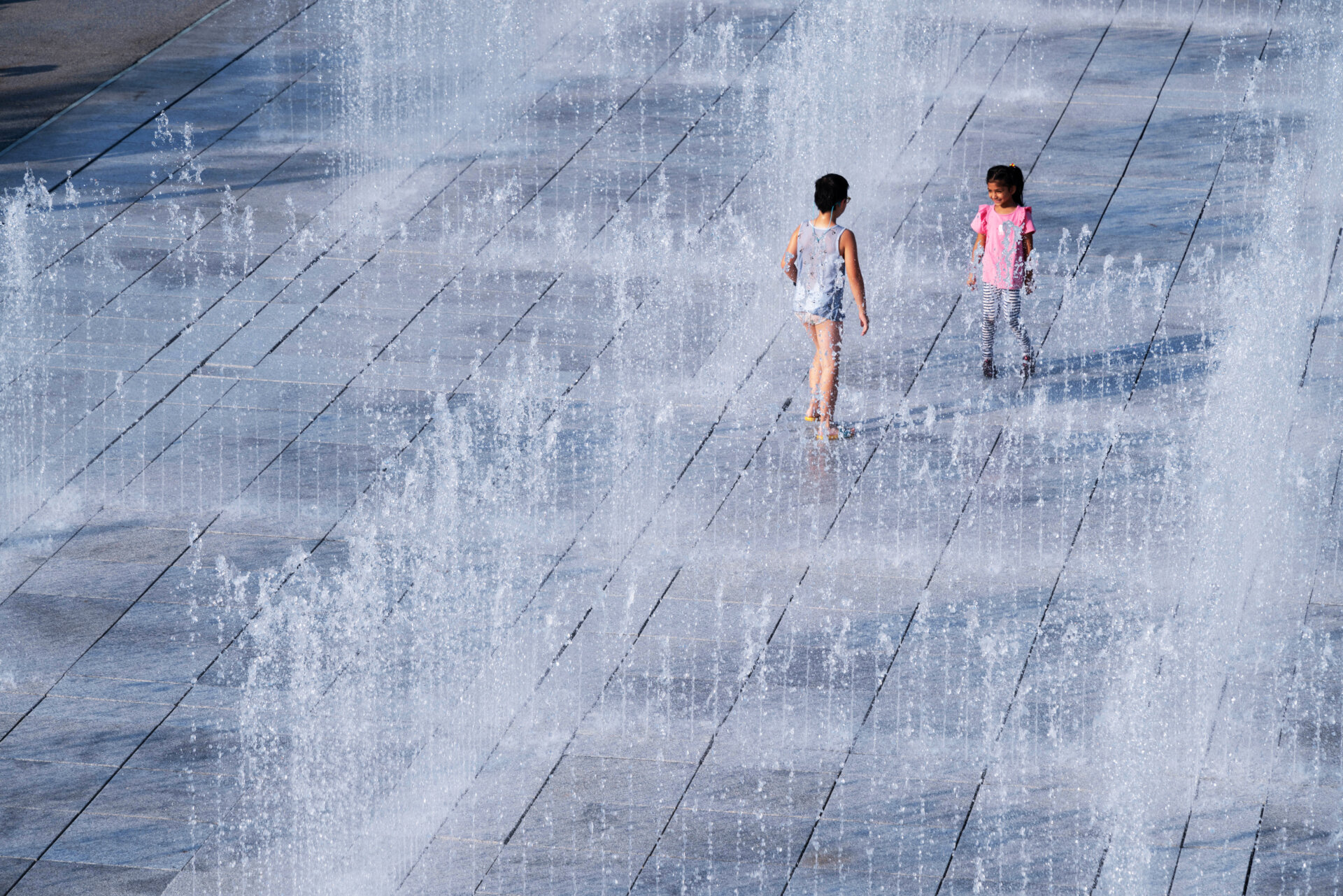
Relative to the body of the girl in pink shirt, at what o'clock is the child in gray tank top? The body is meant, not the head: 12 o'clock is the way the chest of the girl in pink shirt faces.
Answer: The child in gray tank top is roughly at 2 o'clock from the girl in pink shirt.

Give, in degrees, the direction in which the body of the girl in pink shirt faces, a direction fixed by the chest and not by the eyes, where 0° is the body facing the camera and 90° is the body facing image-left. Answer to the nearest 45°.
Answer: approximately 0°

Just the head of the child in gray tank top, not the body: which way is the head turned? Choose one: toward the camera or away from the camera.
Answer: away from the camera

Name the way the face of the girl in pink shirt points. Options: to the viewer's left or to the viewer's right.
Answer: to the viewer's left
